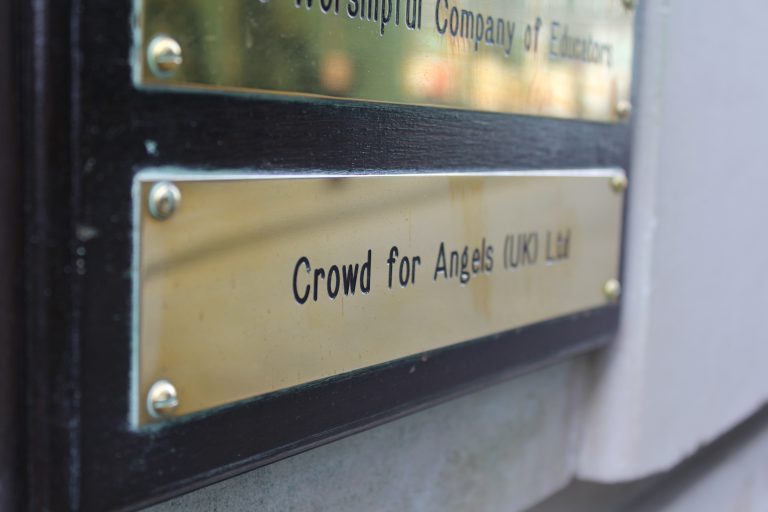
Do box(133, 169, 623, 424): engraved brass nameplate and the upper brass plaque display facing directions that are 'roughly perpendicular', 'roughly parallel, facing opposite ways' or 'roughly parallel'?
roughly parallel

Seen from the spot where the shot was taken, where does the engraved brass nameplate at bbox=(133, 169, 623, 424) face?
facing the viewer and to the right of the viewer
